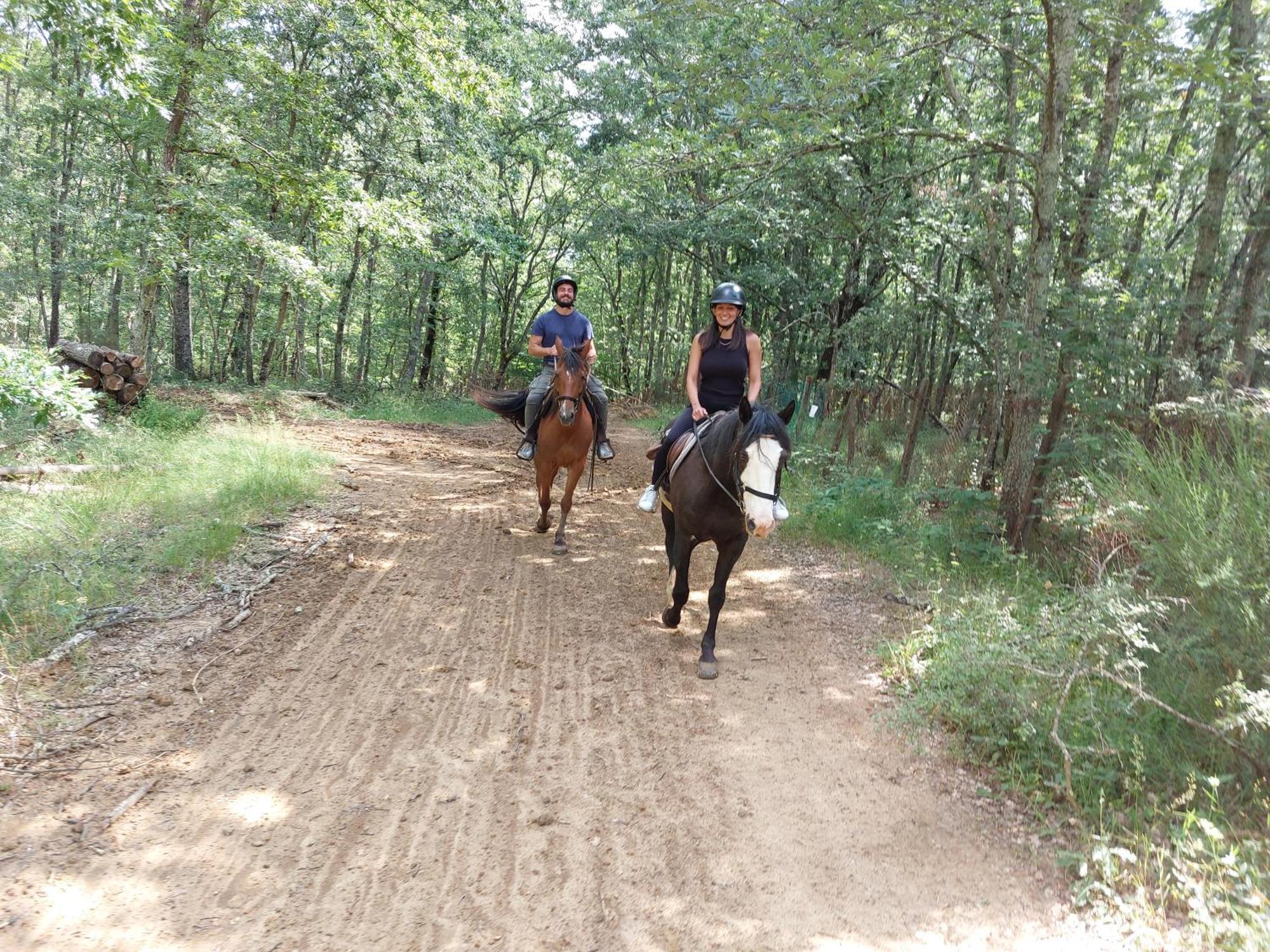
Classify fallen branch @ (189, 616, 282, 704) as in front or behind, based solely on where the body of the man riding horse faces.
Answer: in front

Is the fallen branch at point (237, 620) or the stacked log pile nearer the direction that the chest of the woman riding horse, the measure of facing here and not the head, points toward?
the fallen branch

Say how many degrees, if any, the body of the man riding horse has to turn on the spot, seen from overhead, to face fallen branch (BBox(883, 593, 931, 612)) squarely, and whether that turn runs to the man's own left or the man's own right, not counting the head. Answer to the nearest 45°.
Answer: approximately 45° to the man's own left

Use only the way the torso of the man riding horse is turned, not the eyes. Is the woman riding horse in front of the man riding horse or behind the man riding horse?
in front

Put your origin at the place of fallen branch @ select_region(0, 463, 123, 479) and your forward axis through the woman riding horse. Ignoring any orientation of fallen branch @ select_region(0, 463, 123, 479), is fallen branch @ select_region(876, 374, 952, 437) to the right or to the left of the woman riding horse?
left

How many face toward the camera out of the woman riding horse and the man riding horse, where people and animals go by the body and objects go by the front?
2

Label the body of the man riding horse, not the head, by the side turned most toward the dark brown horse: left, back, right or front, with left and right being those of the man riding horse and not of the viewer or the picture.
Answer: front

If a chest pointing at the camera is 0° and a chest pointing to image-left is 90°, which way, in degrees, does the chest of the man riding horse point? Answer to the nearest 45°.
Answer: approximately 0°
